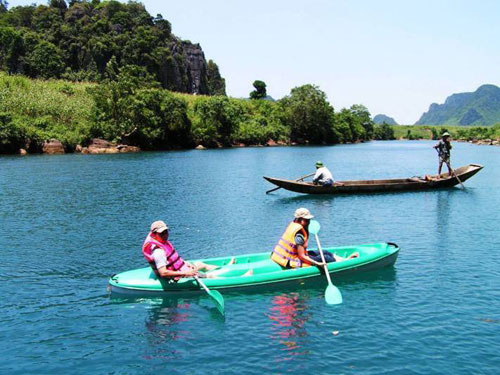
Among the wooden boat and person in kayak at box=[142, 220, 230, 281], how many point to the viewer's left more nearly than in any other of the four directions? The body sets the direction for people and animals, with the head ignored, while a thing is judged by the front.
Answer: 1

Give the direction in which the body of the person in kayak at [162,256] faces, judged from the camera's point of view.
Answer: to the viewer's right

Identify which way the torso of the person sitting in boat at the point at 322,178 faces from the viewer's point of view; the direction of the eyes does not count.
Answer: to the viewer's left

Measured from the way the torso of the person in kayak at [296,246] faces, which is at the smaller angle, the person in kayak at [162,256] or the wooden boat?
the wooden boat

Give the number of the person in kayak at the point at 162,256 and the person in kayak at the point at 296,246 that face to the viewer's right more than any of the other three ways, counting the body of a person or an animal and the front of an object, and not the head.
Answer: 2

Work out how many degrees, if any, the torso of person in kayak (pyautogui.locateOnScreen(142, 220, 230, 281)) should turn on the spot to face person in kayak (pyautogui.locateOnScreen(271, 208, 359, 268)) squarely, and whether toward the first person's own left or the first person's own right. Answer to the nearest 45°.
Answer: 0° — they already face them

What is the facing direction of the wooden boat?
to the viewer's left

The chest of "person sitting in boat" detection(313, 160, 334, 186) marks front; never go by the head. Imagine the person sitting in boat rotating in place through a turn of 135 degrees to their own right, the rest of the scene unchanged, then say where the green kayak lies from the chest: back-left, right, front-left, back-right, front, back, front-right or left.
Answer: back-right

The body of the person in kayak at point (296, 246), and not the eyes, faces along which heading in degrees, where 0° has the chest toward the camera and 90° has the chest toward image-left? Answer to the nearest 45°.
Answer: approximately 270°

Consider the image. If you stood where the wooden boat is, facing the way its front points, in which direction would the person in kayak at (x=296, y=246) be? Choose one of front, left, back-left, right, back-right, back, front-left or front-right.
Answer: left

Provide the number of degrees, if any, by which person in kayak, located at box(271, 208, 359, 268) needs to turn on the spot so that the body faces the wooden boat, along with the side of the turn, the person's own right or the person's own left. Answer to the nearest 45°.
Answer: approximately 90° to the person's own left

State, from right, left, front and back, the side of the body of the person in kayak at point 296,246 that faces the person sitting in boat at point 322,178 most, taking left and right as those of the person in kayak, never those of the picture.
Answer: left

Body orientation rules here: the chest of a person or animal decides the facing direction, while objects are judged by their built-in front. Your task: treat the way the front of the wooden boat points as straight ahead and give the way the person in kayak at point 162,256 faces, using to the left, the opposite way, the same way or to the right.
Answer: the opposite way

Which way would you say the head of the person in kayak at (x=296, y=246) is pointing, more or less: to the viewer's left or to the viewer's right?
to the viewer's right

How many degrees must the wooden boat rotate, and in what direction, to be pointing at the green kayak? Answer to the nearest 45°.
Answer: approximately 90° to its left
